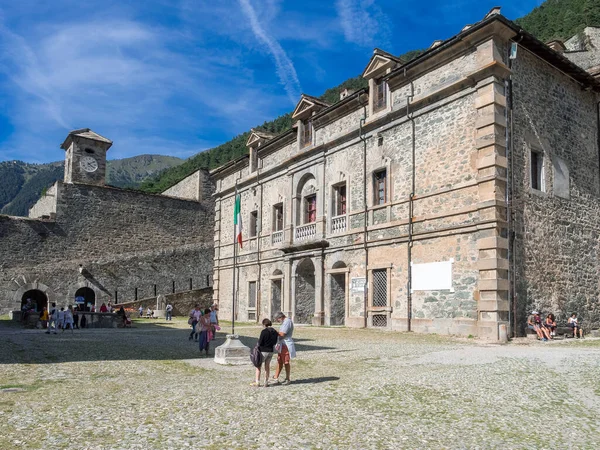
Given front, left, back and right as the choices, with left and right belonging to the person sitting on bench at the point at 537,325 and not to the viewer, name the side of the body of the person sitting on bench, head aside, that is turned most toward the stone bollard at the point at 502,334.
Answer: right

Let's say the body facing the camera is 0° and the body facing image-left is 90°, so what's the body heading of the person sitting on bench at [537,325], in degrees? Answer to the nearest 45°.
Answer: approximately 315°

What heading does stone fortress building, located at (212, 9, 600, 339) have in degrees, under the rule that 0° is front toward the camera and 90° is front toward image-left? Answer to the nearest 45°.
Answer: approximately 45°

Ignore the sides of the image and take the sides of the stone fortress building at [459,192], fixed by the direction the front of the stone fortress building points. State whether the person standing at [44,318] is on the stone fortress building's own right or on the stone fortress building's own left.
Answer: on the stone fortress building's own right
